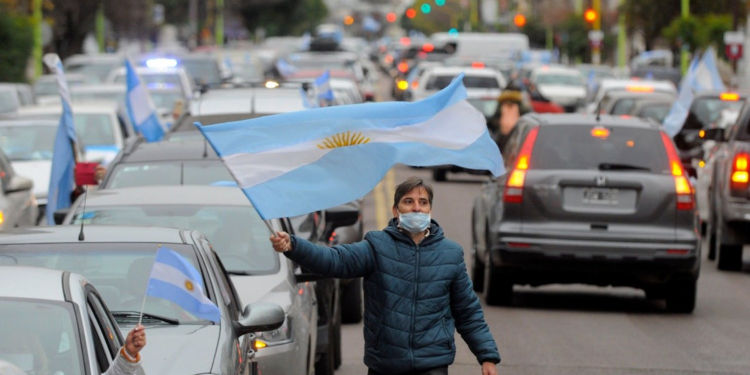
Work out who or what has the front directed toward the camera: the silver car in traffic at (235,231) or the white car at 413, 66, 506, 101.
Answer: the silver car in traffic

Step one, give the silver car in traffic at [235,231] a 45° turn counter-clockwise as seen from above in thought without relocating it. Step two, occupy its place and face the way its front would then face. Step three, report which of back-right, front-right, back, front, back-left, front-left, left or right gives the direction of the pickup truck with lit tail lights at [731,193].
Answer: left

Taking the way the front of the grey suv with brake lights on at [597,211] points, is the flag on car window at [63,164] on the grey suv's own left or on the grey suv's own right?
on the grey suv's own left

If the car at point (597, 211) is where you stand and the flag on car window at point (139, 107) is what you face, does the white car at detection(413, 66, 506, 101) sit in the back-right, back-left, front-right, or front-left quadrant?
front-right

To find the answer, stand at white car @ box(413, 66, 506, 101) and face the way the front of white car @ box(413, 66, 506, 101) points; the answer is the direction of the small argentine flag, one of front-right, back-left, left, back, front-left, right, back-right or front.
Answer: back

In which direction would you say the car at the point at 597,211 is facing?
away from the camera

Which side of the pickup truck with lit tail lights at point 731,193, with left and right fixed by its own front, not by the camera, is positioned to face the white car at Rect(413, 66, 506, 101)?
front

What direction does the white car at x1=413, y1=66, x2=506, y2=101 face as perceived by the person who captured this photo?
facing away from the viewer

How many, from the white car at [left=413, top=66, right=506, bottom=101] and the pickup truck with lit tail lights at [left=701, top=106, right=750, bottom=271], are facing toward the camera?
0

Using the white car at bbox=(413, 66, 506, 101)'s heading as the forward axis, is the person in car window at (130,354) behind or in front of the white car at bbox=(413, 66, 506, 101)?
behind

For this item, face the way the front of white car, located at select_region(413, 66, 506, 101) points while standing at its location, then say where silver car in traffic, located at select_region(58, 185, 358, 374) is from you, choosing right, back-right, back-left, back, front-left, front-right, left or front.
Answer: back

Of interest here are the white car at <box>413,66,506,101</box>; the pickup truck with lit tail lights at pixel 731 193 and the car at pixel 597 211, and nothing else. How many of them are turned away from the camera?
3

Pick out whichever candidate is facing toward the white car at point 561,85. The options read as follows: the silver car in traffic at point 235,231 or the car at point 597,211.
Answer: the car at point 597,211

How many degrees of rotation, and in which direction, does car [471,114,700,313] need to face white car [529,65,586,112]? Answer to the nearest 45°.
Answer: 0° — it already faces it

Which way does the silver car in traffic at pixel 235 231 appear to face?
toward the camera

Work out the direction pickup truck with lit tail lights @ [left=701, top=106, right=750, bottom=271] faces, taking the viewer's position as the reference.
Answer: facing away from the viewer

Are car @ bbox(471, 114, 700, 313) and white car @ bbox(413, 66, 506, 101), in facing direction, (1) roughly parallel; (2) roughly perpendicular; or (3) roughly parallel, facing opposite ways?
roughly parallel

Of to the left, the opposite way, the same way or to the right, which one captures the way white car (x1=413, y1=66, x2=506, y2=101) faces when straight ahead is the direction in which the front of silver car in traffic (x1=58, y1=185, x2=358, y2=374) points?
the opposite way
